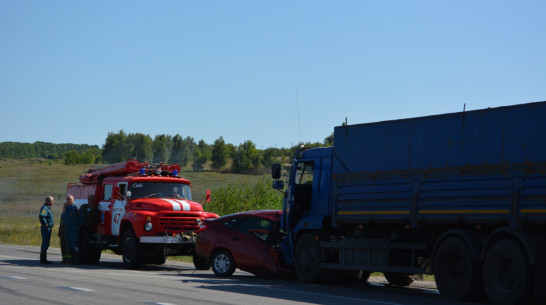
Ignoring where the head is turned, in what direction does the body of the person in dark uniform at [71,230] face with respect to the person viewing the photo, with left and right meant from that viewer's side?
facing the viewer

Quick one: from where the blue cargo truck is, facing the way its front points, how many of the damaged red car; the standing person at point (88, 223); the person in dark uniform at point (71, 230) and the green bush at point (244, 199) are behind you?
0

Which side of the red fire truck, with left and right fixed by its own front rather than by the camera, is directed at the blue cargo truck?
front

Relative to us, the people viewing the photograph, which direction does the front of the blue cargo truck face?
facing away from the viewer and to the left of the viewer

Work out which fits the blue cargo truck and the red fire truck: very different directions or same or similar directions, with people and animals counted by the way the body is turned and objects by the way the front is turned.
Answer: very different directions

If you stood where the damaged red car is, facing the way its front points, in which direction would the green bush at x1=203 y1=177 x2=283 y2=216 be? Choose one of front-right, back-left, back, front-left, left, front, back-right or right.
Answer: back-left

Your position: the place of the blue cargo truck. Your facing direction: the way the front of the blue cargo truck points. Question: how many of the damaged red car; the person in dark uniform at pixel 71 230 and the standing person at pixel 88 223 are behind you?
0

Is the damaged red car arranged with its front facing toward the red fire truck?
no

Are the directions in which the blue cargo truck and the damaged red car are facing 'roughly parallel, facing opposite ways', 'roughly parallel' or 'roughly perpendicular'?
roughly parallel, facing opposite ways

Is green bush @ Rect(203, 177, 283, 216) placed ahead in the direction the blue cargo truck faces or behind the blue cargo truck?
ahead

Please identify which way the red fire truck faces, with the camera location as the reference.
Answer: facing the viewer and to the right of the viewer

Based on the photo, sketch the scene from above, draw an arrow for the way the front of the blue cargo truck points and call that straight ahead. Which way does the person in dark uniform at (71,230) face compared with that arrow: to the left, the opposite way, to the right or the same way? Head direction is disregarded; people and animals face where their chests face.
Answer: the opposite way

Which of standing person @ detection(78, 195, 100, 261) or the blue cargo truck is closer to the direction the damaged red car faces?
the blue cargo truck

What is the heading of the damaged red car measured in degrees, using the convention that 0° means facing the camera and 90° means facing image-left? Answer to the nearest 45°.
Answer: approximately 315°

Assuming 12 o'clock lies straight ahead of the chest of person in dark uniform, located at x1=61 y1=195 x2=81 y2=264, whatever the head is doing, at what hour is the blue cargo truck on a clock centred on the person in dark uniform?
The blue cargo truck is roughly at 11 o'clock from the person in dark uniform.
